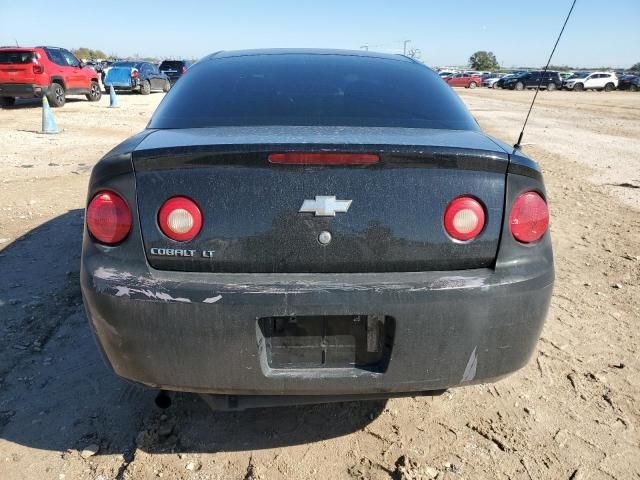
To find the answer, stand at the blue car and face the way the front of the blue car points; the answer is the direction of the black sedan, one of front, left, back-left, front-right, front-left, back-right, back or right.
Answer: back-right

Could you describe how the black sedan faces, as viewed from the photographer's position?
facing away from the viewer

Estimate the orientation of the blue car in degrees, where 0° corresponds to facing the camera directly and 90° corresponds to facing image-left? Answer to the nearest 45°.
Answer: approximately 225°
